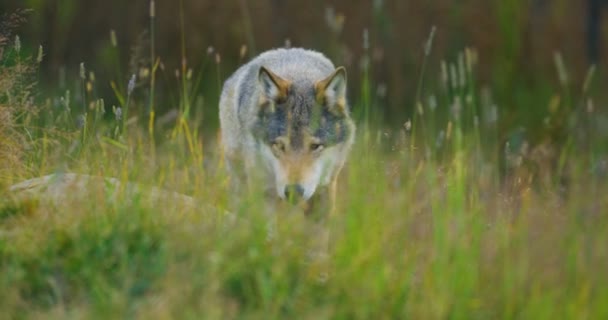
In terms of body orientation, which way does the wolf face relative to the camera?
toward the camera
